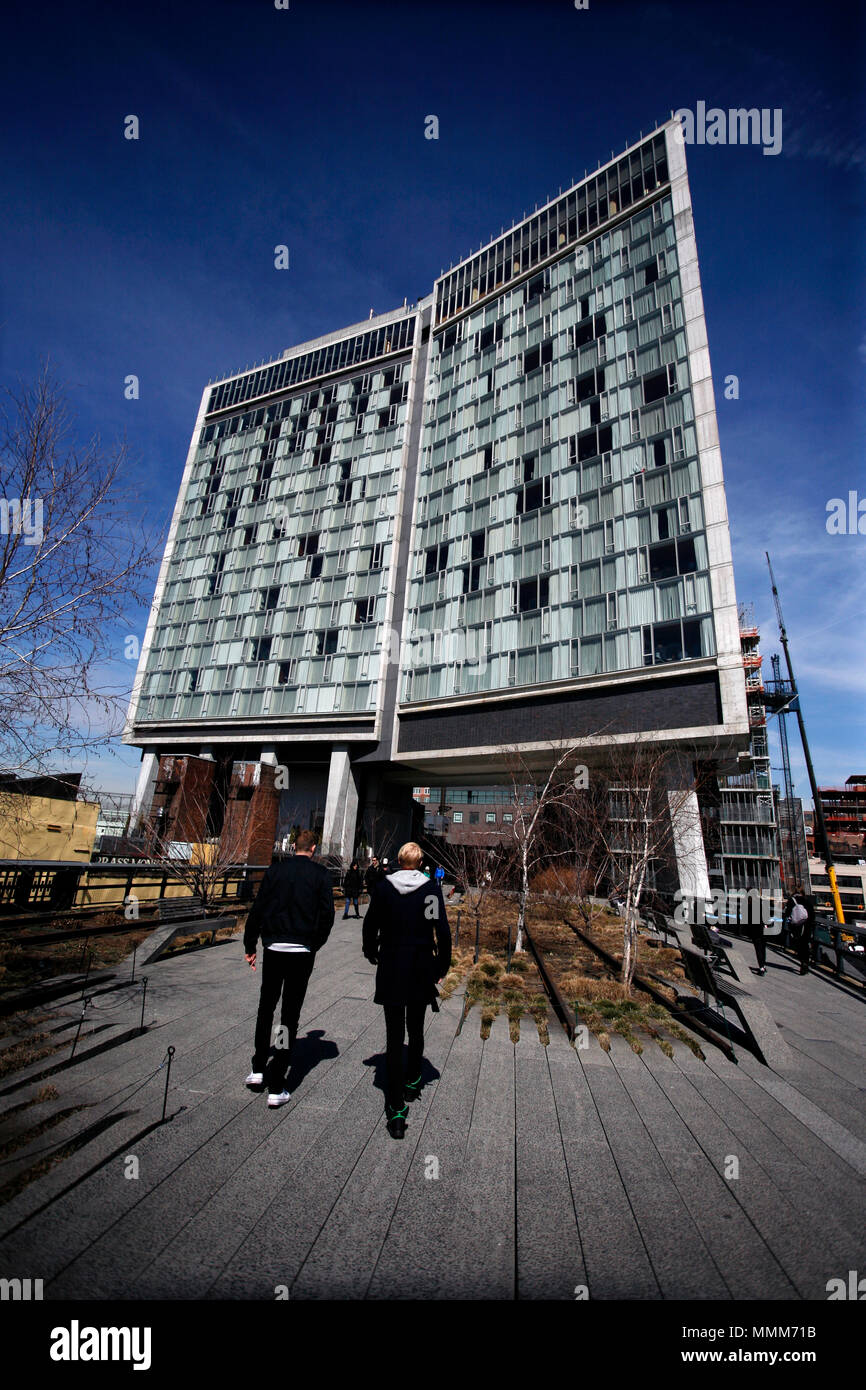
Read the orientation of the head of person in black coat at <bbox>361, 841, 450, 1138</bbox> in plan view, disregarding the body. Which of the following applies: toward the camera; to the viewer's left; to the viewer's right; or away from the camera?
away from the camera

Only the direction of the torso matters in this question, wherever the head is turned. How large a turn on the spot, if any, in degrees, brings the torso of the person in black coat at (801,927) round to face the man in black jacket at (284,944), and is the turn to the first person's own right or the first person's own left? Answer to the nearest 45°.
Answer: approximately 180°

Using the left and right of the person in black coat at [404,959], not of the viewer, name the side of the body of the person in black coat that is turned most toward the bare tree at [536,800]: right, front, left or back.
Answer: front

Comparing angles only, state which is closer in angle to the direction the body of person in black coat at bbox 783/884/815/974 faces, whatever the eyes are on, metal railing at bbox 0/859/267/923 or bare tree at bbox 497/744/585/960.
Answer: the bare tree

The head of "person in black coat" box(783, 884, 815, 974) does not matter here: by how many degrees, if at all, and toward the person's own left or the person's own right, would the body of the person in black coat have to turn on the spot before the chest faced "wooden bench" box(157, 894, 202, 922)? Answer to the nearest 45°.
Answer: approximately 135° to the person's own left

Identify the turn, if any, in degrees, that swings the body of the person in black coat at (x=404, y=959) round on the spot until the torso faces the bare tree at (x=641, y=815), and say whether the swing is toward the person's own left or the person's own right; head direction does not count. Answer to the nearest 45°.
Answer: approximately 45° to the person's own right

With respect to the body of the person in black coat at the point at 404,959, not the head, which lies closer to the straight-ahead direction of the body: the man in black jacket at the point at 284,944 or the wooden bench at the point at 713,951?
the wooden bench

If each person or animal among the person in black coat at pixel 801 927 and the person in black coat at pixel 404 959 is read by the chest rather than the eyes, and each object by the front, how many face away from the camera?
2

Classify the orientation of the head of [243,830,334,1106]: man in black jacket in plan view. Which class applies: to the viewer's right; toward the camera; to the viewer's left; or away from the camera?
away from the camera

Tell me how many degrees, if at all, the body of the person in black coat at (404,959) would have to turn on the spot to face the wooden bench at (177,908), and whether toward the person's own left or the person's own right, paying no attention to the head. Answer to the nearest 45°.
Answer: approximately 45° to the person's own left

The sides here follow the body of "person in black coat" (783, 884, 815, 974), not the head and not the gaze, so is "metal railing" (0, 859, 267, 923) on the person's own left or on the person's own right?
on the person's own left

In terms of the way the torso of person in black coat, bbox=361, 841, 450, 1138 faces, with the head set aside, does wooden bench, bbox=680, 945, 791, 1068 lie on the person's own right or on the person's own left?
on the person's own right

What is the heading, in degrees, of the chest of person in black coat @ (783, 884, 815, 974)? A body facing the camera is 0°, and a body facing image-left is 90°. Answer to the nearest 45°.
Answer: approximately 180°

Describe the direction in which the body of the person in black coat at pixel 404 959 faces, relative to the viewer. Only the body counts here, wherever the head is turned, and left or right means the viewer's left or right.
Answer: facing away from the viewer
